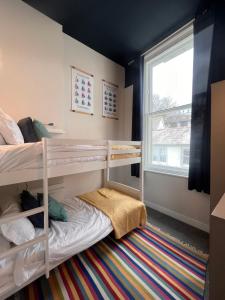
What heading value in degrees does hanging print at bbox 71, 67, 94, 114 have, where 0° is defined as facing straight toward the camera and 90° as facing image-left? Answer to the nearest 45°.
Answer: approximately 315°

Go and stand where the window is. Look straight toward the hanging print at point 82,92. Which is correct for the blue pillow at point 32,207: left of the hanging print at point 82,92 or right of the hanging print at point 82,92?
left

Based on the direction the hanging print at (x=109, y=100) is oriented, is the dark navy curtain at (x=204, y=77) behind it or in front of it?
in front

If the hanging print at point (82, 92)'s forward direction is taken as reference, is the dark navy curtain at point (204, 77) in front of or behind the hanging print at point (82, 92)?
in front

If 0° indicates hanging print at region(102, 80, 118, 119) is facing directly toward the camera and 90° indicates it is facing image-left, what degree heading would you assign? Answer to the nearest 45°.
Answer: approximately 315°

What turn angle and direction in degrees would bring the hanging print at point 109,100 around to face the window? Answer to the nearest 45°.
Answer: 0° — it already faces it

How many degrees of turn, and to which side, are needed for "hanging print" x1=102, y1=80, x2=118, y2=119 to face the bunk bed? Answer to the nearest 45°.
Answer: approximately 45° to its right

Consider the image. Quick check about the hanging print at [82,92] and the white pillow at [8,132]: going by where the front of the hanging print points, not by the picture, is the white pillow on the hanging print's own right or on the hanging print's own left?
on the hanging print's own right
